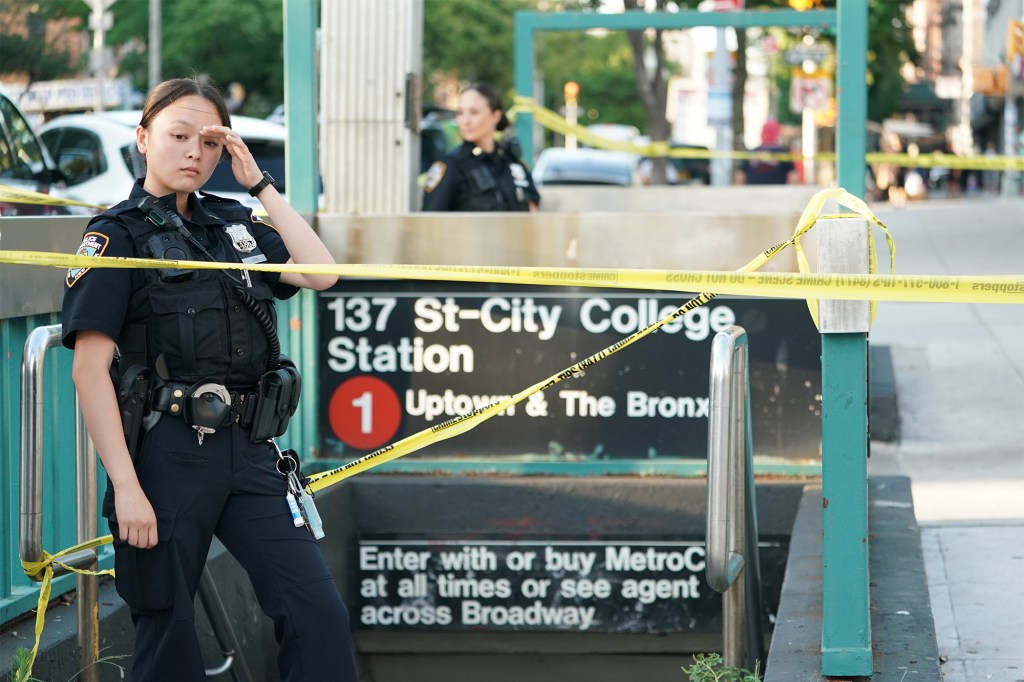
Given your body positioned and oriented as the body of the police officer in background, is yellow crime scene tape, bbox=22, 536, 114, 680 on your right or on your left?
on your right

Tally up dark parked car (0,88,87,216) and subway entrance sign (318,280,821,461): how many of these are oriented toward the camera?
1

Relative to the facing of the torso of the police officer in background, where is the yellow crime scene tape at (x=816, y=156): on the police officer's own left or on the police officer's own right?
on the police officer's own left

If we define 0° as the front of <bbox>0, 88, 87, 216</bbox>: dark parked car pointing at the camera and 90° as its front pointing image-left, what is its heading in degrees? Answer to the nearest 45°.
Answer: approximately 270°

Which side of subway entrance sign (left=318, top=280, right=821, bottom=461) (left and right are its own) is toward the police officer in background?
back

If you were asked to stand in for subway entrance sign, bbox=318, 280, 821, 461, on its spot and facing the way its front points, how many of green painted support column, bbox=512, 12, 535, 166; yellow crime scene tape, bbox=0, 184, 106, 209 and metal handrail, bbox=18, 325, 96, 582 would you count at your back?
1

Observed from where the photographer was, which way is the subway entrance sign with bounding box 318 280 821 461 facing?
facing the viewer

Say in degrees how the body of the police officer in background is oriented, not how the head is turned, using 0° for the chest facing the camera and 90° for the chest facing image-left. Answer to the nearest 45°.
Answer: approximately 315°

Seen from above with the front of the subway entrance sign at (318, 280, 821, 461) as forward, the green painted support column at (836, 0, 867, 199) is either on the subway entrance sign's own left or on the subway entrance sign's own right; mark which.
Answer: on the subway entrance sign's own left

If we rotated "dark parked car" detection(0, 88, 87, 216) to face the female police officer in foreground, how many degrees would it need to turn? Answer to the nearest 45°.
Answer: approximately 90° to its right
